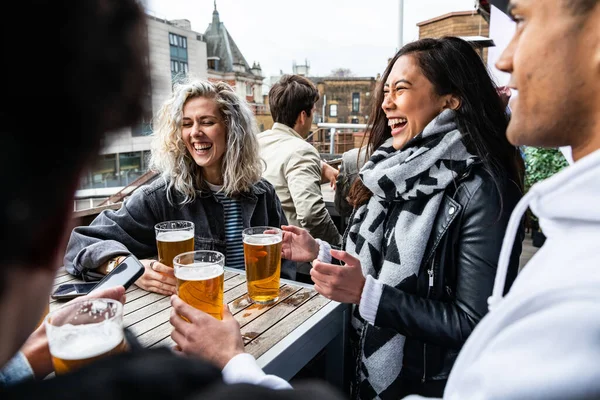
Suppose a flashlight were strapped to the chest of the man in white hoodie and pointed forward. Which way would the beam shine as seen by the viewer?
to the viewer's left

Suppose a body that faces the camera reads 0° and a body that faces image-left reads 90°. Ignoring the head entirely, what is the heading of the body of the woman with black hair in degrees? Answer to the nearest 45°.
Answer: approximately 45°

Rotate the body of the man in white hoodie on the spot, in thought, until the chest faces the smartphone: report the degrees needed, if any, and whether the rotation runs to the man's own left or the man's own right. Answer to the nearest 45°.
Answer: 0° — they already face it

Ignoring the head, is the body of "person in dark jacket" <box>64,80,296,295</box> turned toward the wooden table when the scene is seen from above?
yes

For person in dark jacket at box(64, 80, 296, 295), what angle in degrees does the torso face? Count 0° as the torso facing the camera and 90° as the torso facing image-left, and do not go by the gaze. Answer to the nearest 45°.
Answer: approximately 0°

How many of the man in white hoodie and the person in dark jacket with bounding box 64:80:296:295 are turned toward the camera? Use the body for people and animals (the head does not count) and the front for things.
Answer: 1

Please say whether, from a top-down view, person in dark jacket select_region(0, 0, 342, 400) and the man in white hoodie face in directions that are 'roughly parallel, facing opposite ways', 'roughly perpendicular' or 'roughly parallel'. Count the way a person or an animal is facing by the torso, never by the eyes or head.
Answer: roughly perpendicular

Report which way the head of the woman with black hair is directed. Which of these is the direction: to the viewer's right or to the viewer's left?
to the viewer's left

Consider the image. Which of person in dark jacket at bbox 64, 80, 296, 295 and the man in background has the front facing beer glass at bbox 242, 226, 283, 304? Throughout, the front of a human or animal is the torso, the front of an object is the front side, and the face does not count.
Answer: the person in dark jacket

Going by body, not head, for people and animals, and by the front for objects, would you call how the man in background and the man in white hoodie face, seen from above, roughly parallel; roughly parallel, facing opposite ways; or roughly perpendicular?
roughly perpendicular

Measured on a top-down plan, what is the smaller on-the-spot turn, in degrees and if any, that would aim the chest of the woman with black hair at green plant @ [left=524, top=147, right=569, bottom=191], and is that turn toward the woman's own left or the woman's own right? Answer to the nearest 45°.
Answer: approximately 135° to the woman's own right

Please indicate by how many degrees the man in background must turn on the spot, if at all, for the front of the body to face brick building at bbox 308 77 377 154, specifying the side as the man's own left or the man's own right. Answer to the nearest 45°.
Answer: approximately 45° to the man's own left
